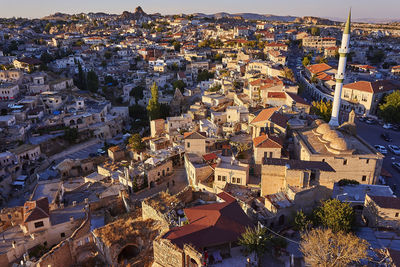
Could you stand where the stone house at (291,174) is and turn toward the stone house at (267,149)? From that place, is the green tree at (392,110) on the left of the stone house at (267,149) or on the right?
right

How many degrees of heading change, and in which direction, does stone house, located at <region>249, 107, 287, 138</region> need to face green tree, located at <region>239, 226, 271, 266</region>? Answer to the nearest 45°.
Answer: approximately 45° to its left

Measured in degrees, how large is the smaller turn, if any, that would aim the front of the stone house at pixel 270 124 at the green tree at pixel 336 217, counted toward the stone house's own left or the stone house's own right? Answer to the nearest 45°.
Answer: approximately 45° to the stone house's own left

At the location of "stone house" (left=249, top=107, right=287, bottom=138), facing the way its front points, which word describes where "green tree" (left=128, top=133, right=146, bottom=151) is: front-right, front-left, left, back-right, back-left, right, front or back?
front-right

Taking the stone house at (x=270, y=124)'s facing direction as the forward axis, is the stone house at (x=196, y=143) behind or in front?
in front

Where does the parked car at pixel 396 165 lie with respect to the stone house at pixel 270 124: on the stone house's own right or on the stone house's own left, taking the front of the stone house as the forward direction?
on the stone house's own left

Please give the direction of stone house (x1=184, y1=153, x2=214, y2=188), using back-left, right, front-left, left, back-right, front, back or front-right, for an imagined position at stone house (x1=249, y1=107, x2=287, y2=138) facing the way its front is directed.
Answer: front

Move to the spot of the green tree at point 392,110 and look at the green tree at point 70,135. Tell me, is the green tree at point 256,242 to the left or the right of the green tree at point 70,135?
left

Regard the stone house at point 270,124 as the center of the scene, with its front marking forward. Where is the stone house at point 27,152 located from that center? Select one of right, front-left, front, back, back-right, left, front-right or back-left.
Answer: front-right

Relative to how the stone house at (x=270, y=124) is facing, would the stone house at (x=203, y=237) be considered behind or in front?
in front

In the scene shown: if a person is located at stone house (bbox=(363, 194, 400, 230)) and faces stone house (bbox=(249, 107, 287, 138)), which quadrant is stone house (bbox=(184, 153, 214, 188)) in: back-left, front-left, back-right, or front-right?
front-left

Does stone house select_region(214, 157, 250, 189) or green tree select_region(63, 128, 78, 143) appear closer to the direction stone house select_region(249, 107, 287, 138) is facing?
the stone house

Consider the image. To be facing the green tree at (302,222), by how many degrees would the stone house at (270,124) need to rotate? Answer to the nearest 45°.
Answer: approximately 45° to its left

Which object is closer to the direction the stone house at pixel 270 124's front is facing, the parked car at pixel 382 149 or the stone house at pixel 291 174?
the stone house

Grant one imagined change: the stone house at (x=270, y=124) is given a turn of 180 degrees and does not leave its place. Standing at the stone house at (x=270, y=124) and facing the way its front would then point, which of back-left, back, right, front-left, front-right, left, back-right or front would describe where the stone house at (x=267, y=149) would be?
back-right

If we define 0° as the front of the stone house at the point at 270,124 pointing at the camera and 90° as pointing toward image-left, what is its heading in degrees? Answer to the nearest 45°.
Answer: approximately 45°

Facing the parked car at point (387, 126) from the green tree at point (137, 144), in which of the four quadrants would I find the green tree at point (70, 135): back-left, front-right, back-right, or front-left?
back-left
